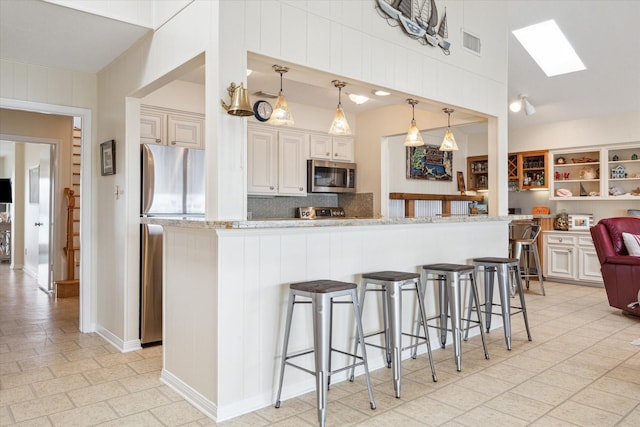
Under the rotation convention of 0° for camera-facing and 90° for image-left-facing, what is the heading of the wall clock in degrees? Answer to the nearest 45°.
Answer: approximately 315°

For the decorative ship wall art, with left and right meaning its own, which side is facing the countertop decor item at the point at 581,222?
left

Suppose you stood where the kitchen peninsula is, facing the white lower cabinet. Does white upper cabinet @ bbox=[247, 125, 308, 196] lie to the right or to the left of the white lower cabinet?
left

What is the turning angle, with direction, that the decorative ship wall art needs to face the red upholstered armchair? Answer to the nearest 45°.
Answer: approximately 90° to its left

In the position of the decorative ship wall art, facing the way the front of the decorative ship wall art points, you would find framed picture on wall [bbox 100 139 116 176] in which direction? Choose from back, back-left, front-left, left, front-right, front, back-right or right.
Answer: back-right

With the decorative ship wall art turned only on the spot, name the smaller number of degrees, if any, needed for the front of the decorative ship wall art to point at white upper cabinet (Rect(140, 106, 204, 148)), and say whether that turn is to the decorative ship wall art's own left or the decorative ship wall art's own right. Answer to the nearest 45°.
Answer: approximately 135° to the decorative ship wall art's own right

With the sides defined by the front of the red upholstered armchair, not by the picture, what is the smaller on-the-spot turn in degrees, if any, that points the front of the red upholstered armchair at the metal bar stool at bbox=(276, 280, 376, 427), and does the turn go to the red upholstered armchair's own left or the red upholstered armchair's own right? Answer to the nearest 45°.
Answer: approximately 45° to the red upholstered armchair's own right

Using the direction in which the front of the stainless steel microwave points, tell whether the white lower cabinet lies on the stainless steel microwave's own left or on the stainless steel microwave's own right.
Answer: on the stainless steel microwave's own left

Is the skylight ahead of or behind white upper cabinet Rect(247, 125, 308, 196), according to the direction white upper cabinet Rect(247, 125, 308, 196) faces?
ahead

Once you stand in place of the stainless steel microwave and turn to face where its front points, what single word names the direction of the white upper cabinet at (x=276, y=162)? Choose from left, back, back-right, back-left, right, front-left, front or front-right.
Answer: right

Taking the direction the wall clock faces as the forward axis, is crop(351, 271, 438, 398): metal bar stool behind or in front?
in front

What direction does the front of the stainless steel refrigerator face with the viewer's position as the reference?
facing the viewer and to the right of the viewer

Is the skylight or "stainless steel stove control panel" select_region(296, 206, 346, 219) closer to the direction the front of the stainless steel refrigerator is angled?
the skylight

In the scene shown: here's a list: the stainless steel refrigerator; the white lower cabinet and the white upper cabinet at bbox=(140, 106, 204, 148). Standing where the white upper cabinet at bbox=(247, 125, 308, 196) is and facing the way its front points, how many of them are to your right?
2

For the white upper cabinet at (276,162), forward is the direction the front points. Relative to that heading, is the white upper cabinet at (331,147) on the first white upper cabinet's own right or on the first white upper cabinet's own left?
on the first white upper cabinet's own left
